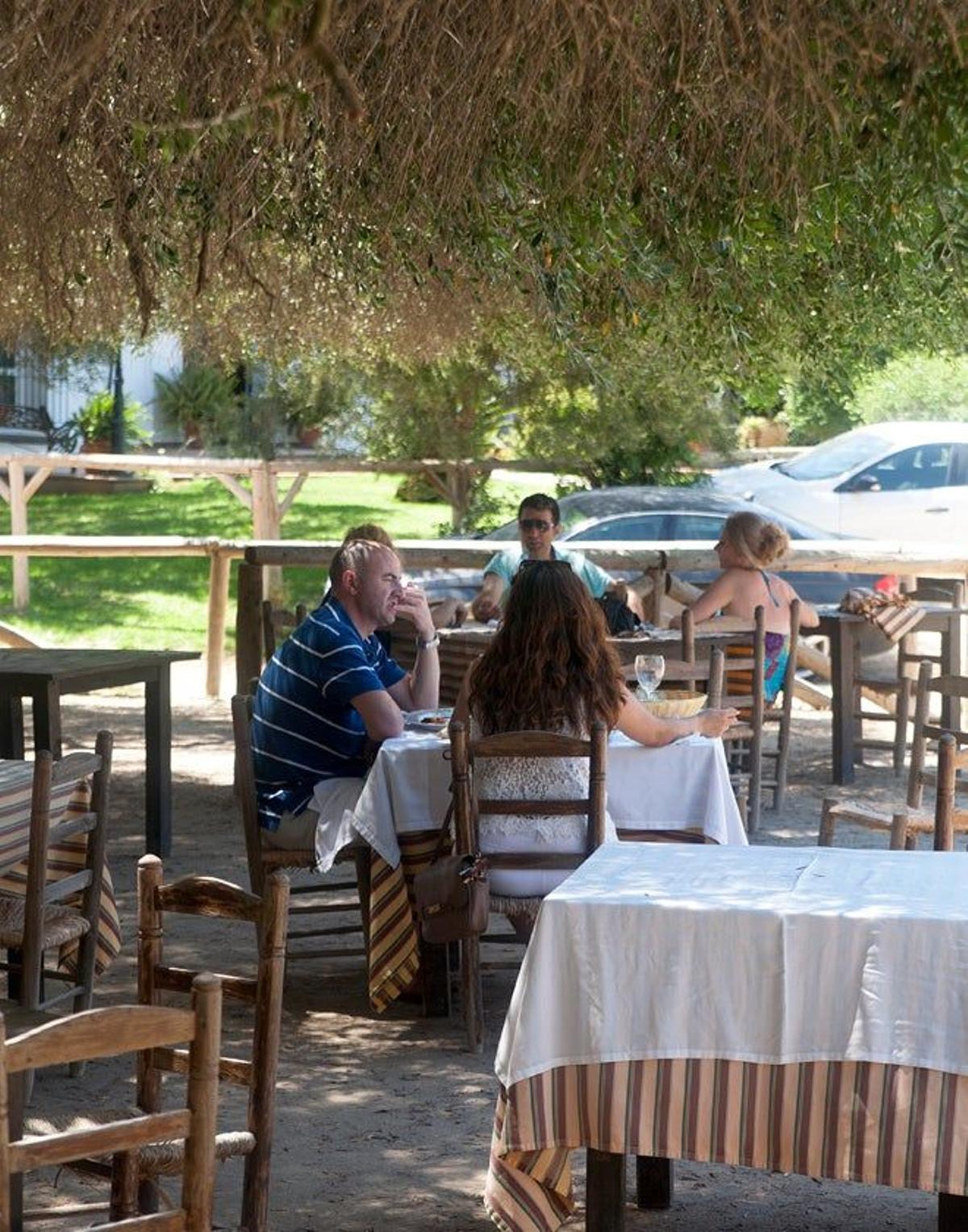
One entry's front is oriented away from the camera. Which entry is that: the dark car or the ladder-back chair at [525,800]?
the ladder-back chair

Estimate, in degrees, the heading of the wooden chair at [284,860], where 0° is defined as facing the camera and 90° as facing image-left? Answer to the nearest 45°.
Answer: approximately 270°

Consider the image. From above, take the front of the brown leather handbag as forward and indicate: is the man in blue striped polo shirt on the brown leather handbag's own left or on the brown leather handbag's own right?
on the brown leather handbag's own right

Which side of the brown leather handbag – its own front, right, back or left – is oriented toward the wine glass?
back

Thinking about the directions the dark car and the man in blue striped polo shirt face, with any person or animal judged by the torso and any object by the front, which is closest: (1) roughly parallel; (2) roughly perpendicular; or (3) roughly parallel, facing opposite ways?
roughly parallel, facing opposite ways

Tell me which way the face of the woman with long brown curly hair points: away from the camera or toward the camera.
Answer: away from the camera

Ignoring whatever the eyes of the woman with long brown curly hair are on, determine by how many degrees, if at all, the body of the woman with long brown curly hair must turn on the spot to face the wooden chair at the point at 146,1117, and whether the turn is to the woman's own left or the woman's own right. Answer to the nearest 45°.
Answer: approximately 180°

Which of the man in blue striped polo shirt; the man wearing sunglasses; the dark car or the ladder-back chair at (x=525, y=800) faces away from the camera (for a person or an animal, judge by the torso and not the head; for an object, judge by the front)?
the ladder-back chair

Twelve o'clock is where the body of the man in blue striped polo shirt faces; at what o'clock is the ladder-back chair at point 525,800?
The ladder-back chair is roughly at 2 o'clock from the man in blue striped polo shirt.

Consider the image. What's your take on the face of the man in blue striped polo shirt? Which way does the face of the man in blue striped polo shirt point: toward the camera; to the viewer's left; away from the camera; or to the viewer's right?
to the viewer's right

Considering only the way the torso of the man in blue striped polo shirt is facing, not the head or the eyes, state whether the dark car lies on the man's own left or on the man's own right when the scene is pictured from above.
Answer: on the man's own left

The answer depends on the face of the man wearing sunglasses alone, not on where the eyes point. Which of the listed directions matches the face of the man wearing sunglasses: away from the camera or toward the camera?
toward the camera

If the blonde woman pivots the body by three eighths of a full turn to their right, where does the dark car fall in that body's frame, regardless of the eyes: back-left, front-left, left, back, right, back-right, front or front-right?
left

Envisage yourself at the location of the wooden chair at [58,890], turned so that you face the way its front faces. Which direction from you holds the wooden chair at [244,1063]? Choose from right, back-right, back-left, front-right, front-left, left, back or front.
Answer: back-left

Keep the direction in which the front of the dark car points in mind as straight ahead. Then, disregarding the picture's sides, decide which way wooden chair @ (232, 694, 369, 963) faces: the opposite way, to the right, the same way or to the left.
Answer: the opposite way

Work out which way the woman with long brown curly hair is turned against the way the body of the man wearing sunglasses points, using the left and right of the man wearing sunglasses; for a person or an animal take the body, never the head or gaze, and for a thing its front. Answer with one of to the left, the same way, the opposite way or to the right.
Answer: the opposite way

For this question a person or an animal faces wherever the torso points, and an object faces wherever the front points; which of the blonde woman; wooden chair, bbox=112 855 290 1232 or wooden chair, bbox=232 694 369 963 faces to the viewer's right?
wooden chair, bbox=232 694 369 963

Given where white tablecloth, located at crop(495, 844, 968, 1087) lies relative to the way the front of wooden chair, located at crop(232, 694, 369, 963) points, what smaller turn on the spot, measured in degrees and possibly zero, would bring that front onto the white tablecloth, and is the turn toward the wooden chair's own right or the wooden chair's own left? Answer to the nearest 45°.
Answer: approximately 90° to the wooden chair's own right

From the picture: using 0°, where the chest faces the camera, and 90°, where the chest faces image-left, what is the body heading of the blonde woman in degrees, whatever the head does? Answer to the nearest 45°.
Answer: approximately 135°

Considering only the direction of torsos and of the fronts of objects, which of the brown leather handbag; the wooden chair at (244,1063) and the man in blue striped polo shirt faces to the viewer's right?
the man in blue striped polo shirt

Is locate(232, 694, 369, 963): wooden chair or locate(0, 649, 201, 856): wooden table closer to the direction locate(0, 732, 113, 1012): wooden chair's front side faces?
the wooden table

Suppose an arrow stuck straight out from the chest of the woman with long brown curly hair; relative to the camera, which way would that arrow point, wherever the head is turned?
away from the camera
